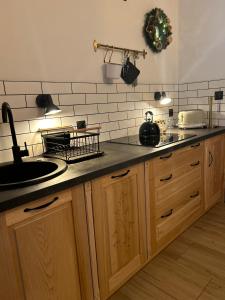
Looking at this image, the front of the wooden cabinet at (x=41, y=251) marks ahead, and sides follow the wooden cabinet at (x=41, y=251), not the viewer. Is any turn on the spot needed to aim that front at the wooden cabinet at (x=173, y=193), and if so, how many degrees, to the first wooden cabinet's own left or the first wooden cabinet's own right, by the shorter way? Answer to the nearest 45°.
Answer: approximately 90° to the first wooden cabinet's own left

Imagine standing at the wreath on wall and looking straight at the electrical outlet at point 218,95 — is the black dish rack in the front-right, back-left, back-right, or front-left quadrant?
back-right

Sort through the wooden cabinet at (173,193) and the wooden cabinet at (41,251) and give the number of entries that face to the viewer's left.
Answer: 0

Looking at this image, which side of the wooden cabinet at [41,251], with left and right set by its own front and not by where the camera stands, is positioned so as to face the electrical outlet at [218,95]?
left

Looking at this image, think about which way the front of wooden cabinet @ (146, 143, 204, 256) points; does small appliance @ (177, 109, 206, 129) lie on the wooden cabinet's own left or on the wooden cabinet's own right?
on the wooden cabinet's own left

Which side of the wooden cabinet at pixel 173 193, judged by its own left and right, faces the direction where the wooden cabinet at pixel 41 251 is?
right

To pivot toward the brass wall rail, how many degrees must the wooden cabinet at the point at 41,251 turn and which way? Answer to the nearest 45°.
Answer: approximately 90° to its left

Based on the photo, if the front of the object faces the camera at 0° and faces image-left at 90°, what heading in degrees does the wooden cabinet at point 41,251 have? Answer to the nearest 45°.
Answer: approximately 315°

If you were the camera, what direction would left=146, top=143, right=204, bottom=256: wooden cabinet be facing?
facing the viewer and to the right of the viewer

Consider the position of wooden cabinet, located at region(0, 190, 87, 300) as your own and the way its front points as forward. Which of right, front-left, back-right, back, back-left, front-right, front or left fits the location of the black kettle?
left
